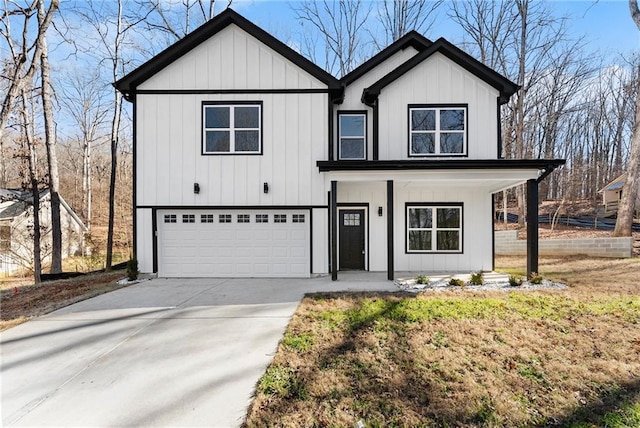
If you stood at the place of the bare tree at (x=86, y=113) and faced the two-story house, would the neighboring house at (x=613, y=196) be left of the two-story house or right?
left

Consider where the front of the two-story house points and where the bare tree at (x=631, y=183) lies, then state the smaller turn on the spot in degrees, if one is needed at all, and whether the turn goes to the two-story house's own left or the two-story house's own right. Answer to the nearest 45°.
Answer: approximately 90° to the two-story house's own left

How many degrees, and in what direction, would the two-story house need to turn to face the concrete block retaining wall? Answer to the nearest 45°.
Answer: approximately 90° to its left

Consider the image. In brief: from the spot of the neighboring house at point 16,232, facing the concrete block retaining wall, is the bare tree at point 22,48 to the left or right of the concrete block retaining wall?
right

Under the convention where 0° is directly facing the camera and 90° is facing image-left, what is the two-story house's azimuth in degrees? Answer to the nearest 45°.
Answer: approximately 0°

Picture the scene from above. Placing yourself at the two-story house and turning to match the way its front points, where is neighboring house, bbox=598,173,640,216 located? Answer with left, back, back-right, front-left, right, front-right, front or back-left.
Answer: back-left

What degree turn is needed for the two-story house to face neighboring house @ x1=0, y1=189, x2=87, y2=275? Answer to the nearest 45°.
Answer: approximately 135° to its right

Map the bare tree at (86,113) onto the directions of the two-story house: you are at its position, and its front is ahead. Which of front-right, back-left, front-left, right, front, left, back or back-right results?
back-right

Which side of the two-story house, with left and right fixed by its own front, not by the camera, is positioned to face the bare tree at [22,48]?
right

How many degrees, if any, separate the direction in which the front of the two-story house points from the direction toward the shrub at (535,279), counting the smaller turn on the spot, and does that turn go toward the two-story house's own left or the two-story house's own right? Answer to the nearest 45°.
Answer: approximately 90° to the two-story house's own left

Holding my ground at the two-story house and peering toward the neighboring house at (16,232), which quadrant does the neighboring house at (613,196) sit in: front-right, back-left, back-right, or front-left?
back-right

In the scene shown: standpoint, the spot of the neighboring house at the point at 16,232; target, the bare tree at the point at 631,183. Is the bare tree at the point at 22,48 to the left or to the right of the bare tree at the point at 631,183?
right
